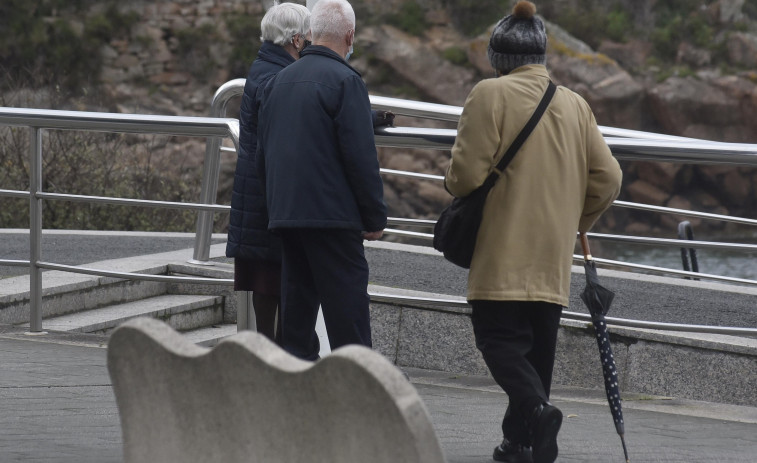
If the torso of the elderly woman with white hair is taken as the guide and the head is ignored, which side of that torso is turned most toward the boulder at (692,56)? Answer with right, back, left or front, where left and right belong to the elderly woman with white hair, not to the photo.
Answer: front

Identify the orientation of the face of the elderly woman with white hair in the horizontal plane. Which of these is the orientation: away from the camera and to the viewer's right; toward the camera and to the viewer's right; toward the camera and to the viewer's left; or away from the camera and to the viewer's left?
away from the camera and to the viewer's right

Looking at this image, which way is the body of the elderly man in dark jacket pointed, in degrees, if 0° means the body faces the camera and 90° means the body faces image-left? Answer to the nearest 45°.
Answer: approximately 225°

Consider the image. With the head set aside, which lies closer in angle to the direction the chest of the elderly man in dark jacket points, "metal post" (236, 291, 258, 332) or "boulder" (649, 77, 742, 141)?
the boulder

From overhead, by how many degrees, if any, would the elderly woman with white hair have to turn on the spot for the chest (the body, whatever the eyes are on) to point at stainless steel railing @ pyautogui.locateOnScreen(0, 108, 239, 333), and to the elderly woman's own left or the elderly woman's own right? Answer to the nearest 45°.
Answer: approximately 90° to the elderly woman's own left

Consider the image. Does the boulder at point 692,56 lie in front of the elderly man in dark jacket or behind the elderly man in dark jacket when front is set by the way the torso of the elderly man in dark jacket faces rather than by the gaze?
in front

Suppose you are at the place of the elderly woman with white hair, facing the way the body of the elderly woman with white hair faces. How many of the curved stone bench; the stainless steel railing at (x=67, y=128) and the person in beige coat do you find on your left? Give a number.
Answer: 1

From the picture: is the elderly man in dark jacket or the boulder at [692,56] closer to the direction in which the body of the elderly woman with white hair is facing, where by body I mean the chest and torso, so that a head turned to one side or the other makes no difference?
the boulder

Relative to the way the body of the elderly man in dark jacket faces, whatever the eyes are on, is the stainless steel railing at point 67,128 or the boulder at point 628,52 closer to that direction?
the boulder

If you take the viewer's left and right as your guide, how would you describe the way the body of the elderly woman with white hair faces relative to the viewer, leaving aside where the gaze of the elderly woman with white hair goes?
facing away from the viewer and to the right of the viewer

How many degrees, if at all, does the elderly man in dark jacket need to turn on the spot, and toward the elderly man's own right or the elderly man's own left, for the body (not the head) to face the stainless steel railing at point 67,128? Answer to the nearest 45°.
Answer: approximately 90° to the elderly man's own left

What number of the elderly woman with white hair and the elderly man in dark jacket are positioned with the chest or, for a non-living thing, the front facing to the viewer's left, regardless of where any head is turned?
0
